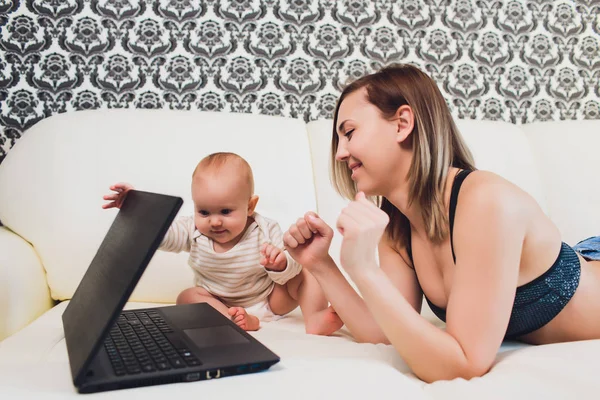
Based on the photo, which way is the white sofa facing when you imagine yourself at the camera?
facing the viewer

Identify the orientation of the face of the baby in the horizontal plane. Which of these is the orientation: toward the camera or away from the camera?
toward the camera

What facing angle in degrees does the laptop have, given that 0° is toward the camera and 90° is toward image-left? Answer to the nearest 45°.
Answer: approximately 270°

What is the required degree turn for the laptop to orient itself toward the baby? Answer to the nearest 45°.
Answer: approximately 90° to its left
